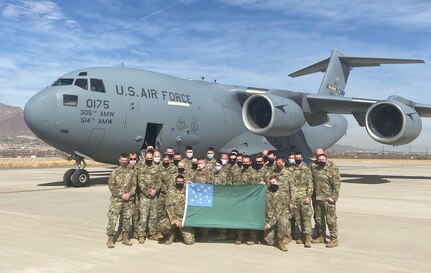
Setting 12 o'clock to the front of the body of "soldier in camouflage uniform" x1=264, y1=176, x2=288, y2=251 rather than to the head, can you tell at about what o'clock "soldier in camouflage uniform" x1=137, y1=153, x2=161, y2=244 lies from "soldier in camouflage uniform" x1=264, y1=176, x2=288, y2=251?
"soldier in camouflage uniform" x1=137, y1=153, x2=161, y2=244 is roughly at 3 o'clock from "soldier in camouflage uniform" x1=264, y1=176, x2=288, y2=251.

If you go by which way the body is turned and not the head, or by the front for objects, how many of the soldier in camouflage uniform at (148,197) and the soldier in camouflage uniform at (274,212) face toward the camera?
2

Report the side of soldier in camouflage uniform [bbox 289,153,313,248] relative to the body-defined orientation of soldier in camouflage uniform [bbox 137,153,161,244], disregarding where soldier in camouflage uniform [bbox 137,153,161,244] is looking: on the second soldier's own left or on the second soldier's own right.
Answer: on the second soldier's own left

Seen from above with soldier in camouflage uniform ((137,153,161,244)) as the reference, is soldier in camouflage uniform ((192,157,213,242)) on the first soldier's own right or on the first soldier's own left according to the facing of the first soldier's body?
on the first soldier's own left

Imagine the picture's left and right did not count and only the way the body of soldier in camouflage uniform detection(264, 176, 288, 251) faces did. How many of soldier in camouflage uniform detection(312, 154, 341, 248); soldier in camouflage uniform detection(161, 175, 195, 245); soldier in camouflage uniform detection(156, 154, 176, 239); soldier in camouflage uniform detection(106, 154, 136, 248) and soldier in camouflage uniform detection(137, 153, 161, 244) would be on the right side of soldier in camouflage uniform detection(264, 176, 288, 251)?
4

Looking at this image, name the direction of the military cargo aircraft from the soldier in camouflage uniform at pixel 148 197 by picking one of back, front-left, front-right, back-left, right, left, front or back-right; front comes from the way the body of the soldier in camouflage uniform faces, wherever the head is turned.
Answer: back

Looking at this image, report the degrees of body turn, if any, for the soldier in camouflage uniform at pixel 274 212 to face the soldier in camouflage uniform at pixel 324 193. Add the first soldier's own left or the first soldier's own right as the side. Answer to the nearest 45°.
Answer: approximately 90° to the first soldier's own left

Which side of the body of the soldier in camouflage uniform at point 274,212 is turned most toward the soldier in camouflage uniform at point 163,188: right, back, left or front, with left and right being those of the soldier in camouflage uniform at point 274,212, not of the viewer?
right
